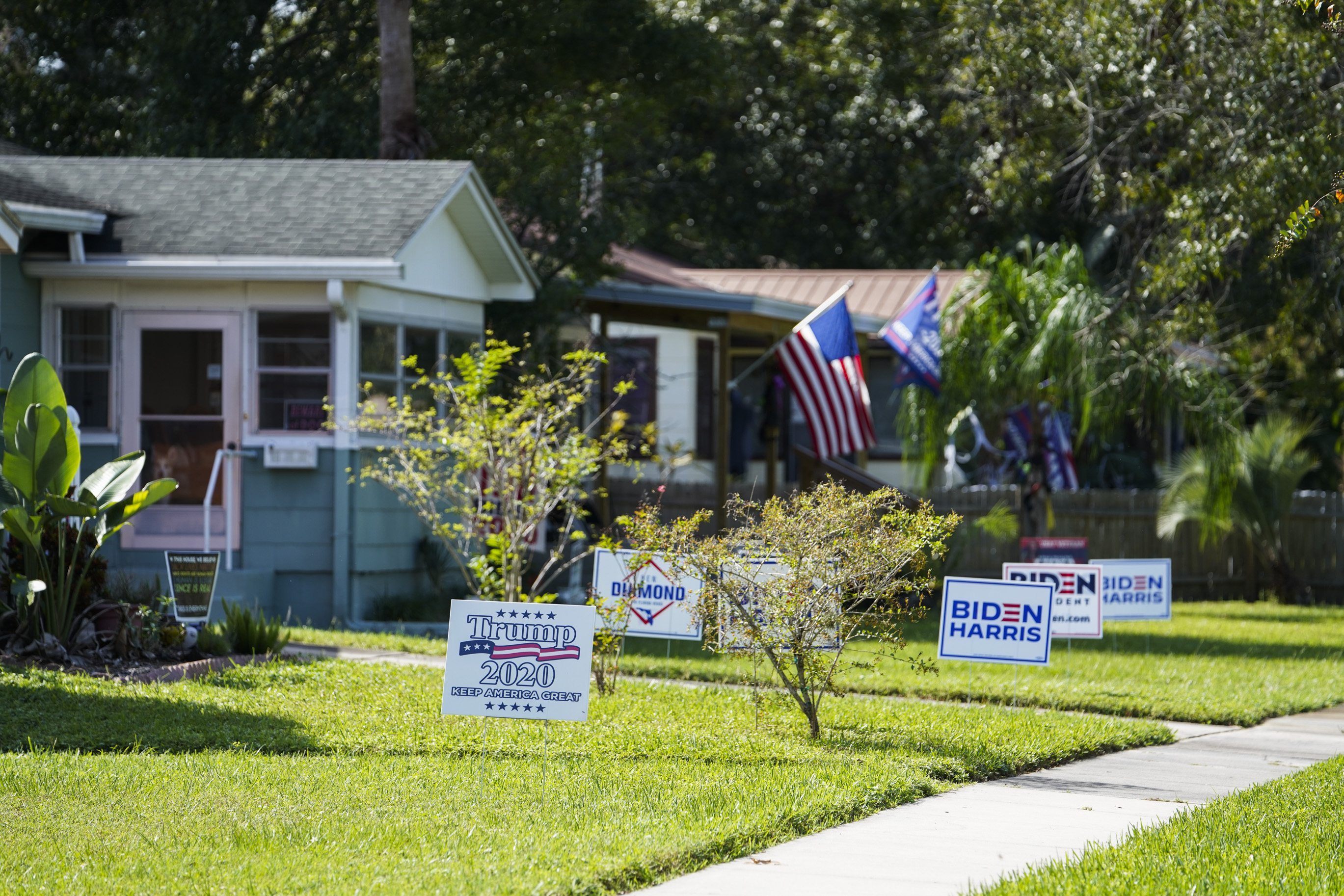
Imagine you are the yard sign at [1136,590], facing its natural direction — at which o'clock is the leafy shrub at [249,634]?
The leafy shrub is roughly at 2 o'clock from the yard sign.

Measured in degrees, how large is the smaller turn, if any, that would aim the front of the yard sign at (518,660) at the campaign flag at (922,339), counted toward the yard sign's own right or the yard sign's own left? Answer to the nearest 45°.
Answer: approximately 135° to the yard sign's own left

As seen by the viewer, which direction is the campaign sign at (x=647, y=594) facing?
toward the camera

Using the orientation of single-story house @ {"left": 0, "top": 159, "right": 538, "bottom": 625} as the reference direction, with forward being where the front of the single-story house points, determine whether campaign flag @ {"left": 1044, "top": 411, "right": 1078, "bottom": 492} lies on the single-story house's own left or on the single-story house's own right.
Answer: on the single-story house's own left

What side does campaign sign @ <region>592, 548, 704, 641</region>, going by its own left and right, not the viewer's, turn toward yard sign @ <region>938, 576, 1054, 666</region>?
left

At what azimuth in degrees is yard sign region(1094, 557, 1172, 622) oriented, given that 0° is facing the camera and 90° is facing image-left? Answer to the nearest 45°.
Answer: approximately 0°

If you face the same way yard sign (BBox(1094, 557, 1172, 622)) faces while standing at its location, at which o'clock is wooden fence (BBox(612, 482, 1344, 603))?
The wooden fence is roughly at 6 o'clock from the yard sign.

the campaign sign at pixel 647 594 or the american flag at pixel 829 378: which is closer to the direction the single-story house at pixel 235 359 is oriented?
the campaign sign

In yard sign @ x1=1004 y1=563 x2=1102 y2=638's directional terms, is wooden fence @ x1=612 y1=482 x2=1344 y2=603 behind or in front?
behind

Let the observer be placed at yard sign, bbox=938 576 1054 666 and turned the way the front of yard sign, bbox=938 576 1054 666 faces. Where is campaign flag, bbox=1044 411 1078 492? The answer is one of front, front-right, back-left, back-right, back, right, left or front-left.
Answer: back

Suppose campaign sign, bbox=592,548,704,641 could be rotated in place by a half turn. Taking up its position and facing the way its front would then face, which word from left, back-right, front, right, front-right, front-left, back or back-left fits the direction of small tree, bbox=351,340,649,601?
left

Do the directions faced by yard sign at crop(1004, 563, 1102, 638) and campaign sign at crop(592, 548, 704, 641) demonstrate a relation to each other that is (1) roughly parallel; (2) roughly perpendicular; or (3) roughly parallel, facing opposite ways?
roughly parallel

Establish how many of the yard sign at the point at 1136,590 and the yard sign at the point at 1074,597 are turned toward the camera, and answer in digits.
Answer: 2

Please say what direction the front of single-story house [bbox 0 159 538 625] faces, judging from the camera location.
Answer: facing the viewer

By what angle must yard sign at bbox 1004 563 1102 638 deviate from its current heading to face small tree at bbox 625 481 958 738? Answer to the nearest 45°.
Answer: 0° — it already faces it

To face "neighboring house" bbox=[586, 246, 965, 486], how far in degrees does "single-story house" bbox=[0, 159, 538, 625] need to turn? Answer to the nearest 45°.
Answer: approximately 135° to its left

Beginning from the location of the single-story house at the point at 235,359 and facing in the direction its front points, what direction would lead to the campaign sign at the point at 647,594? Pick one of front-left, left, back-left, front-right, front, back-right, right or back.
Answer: front-left

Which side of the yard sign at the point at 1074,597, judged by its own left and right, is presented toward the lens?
front

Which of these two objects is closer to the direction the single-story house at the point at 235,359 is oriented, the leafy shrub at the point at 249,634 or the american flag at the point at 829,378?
the leafy shrub

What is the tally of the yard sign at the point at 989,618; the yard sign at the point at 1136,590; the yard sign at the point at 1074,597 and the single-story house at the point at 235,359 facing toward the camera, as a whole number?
4
